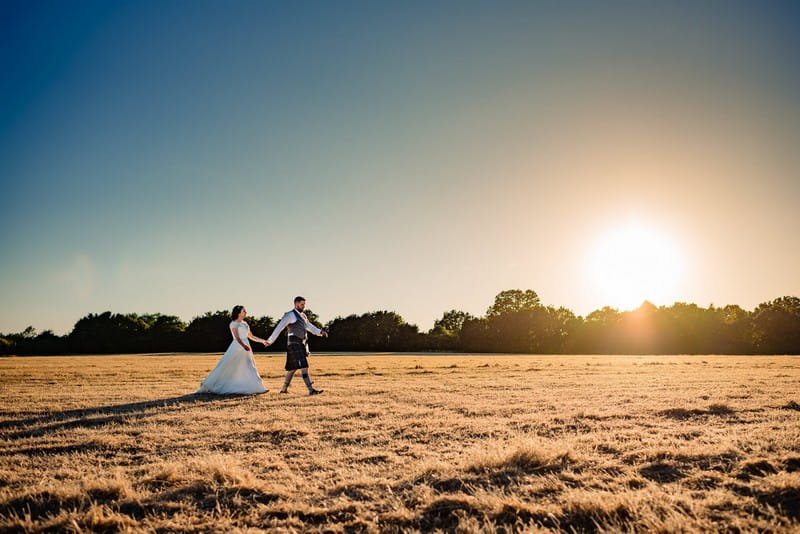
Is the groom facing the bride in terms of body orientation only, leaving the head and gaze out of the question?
no

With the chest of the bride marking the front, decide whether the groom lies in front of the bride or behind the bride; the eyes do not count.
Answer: in front

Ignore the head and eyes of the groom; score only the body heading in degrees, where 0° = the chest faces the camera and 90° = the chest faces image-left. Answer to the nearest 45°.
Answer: approximately 270°

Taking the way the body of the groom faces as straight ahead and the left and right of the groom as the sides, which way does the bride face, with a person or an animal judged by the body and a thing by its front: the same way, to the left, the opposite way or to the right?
the same way

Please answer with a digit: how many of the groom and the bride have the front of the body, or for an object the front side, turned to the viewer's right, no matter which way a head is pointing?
2

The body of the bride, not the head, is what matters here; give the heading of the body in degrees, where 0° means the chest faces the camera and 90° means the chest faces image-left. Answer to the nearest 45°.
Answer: approximately 270°
